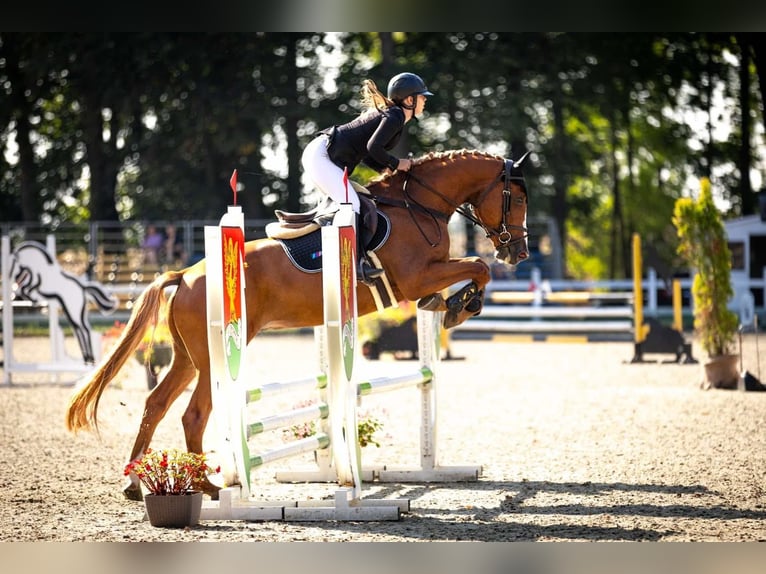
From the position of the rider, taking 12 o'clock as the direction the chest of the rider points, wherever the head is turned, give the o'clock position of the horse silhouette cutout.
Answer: The horse silhouette cutout is roughly at 8 o'clock from the rider.

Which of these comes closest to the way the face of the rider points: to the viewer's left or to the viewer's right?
to the viewer's right

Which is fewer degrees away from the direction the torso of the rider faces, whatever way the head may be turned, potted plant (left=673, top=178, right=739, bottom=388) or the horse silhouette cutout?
the potted plant

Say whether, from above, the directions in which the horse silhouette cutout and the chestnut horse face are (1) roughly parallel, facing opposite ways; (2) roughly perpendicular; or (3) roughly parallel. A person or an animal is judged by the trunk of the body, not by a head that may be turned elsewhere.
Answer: roughly parallel, facing opposite ways

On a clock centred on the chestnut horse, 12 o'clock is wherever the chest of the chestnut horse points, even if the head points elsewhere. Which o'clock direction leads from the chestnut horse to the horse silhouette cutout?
The horse silhouette cutout is roughly at 8 o'clock from the chestnut horse.

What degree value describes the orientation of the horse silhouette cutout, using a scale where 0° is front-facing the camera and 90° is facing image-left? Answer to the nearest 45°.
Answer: approximately 90°

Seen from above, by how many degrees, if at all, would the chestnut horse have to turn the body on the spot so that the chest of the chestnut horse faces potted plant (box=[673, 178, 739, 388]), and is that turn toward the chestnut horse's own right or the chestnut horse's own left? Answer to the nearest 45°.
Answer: approximately 45° to the chestnut horse's own left

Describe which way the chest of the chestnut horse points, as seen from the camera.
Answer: to the viewer's right

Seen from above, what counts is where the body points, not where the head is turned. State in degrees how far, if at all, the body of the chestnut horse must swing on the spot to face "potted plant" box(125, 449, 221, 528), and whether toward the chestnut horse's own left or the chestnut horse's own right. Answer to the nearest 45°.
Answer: approximately 135° to the chestnut horse's own right

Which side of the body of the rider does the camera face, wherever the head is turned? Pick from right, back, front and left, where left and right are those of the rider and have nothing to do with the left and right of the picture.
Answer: right

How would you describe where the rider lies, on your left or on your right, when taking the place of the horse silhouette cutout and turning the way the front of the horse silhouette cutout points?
on your left

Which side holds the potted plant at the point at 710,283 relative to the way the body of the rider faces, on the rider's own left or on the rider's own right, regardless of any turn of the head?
on the rider's own left

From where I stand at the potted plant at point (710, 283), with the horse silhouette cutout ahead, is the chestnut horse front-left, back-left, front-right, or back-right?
front-left

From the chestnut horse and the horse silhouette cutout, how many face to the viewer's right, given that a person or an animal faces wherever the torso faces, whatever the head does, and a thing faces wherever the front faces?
1

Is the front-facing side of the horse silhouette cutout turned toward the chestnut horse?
no

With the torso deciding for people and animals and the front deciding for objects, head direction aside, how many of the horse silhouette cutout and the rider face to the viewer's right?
1
